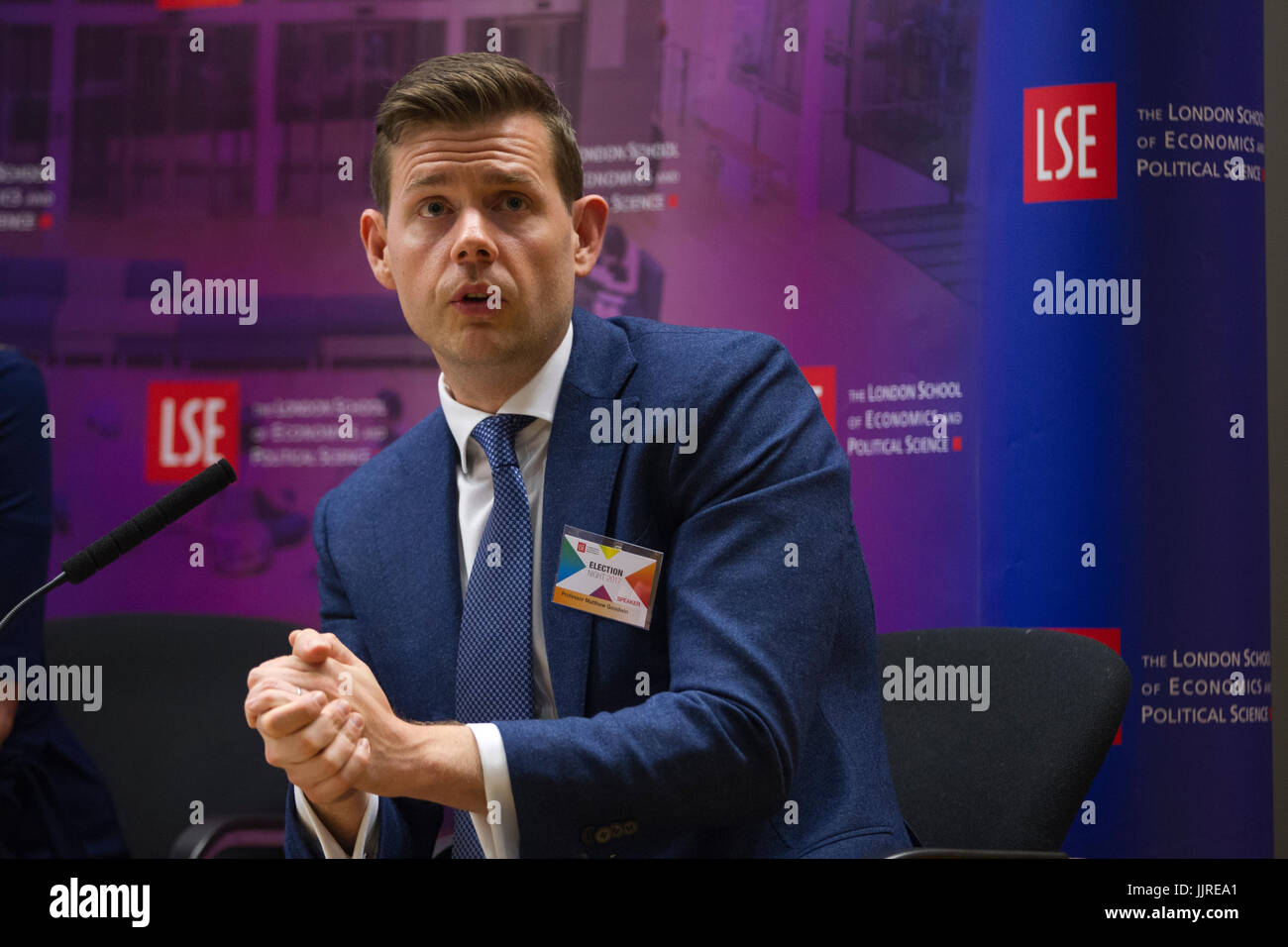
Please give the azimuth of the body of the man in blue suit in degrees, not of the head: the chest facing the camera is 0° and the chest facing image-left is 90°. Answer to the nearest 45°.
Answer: approximately 45°

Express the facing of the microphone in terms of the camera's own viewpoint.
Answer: facing to the right of the viewer

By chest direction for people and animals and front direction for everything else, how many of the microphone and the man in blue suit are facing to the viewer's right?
1
